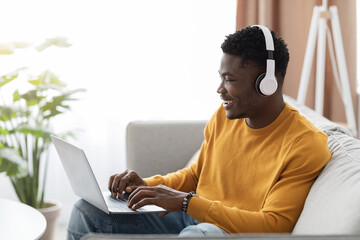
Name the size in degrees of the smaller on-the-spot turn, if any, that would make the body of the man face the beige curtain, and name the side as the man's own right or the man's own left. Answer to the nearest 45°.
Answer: approximately 135° to the man's own right

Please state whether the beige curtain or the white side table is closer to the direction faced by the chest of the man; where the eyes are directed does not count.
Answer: the white side table

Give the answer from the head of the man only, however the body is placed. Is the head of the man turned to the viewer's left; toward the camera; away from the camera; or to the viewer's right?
to the viewer's left

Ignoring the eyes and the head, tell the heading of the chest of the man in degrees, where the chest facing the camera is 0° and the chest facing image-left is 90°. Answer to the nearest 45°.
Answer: approximately 45°
